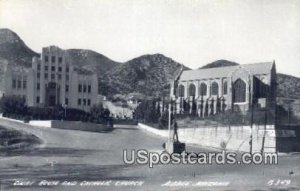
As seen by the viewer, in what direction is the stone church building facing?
to the viewer's left

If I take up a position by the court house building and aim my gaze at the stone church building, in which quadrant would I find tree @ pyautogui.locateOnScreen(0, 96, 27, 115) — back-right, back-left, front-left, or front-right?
back-right

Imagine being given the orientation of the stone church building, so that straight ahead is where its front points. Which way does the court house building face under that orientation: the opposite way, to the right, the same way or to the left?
to the left

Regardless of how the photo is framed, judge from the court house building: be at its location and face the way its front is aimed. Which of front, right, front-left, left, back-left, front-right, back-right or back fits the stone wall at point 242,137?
front-left

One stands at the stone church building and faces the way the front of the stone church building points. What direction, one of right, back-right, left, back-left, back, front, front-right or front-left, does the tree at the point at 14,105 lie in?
front-left

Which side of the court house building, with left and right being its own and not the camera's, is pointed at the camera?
front
